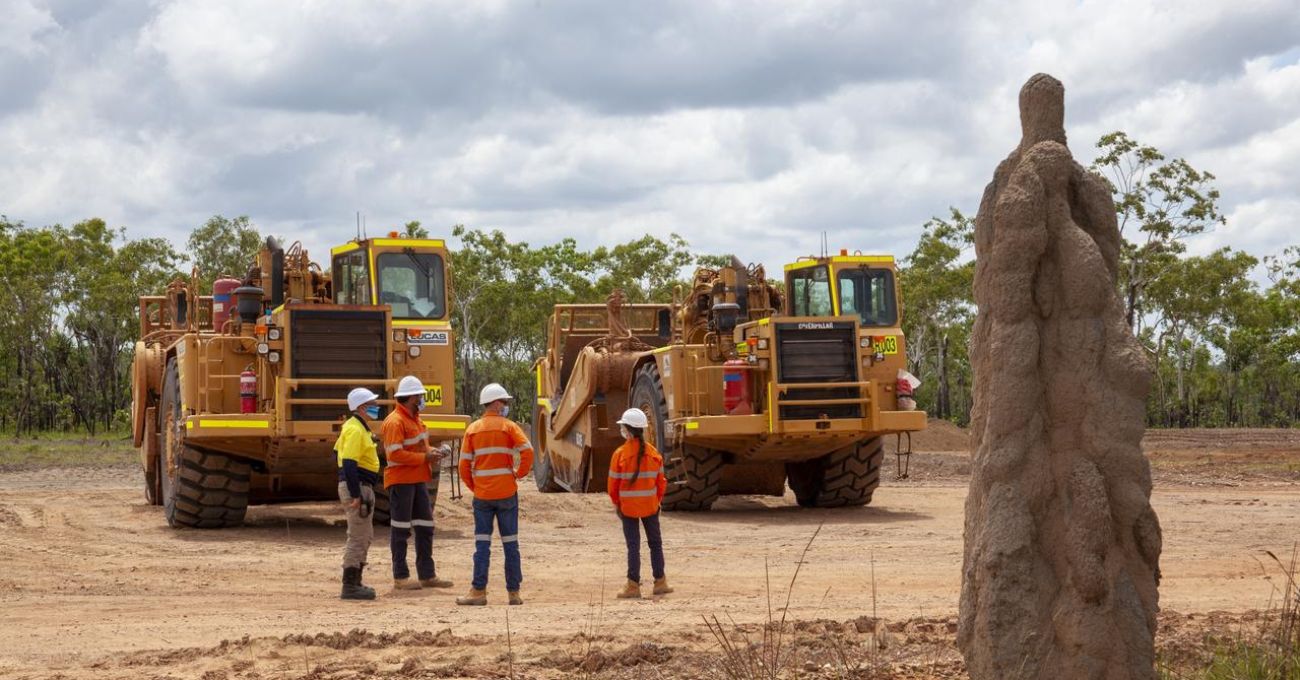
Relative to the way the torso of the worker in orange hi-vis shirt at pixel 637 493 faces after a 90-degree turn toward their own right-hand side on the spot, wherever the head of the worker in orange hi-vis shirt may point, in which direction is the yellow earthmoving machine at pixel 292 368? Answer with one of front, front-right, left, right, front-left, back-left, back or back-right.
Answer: back-left

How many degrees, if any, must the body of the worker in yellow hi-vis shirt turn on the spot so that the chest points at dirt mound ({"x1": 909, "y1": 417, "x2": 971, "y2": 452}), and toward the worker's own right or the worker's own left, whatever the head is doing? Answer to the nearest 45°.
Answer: approximately 45° to the worker's own left

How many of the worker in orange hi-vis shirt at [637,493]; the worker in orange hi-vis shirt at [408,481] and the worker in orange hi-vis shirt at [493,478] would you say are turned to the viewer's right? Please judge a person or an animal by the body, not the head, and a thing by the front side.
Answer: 1

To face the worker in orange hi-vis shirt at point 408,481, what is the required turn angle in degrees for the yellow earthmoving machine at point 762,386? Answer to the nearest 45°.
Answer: approximately 90° to its right

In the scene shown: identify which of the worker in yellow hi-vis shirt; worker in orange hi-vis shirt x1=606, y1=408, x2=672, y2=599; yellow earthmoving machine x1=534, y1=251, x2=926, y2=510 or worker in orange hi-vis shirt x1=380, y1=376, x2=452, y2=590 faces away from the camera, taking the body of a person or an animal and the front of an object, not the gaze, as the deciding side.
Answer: worker in orange hi-vis shirt x1=606, y1=408, x2=672, y2=599

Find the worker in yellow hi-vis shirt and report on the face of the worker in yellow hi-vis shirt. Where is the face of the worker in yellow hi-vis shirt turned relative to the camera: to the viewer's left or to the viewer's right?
to the viewer's right

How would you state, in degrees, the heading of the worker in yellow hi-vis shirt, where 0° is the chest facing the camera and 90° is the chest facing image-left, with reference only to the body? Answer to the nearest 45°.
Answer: approximately 270°

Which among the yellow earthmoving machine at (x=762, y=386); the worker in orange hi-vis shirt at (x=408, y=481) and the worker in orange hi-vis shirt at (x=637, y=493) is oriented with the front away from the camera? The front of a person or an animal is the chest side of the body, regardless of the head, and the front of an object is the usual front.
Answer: the worker in orange hi-vis shirt at (x=637, y=493)

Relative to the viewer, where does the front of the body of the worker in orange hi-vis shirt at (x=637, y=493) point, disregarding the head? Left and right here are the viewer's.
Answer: facing away from the viewer

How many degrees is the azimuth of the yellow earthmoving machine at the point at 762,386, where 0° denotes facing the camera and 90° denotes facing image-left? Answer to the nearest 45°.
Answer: approximately 315°

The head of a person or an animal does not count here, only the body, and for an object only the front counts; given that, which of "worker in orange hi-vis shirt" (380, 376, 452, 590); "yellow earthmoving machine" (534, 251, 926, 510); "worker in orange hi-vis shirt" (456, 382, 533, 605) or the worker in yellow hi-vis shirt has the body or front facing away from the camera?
"worker in orange hi-vis shirt" (456, 382, 533, 605)

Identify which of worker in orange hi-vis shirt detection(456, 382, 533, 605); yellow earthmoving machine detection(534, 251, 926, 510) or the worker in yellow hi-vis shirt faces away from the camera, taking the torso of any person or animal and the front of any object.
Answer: the worker in orange hi-vis shirt

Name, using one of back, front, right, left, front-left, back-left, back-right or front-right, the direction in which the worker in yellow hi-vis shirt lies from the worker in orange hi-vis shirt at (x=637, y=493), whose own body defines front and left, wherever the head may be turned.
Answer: left

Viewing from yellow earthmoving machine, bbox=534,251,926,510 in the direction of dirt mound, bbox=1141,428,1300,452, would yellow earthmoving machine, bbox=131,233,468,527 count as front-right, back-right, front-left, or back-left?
back-left

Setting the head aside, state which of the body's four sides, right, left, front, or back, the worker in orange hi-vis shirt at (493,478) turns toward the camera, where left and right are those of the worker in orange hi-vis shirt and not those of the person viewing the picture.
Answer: back

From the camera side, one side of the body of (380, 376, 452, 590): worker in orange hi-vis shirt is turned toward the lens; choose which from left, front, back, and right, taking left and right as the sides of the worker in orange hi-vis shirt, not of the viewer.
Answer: right
